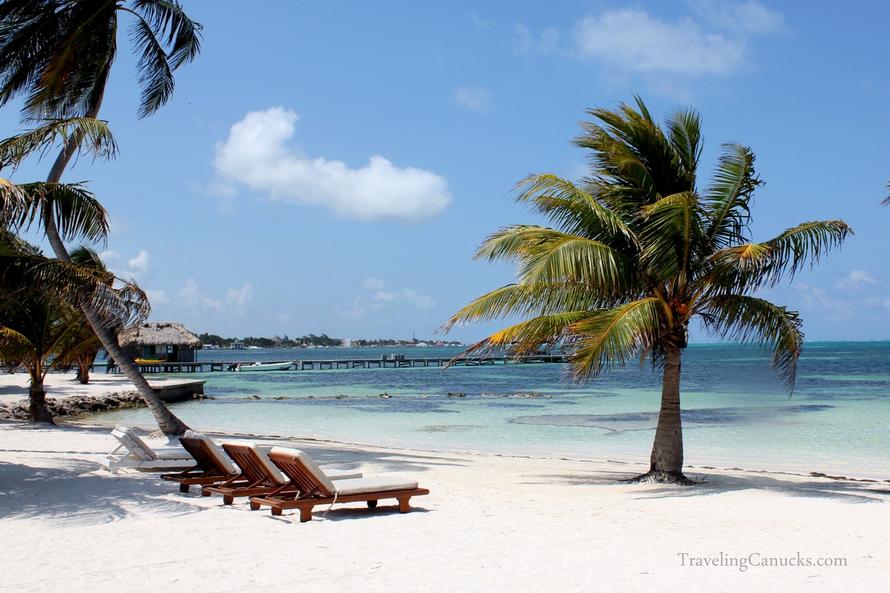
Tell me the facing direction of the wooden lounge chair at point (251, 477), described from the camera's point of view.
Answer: facing away from the viewer and to the right of the viewer

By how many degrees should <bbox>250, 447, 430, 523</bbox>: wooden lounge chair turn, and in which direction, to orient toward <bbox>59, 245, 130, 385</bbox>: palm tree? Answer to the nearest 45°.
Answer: approximately 90° to its left

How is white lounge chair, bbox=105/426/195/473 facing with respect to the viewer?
to the viewer's right

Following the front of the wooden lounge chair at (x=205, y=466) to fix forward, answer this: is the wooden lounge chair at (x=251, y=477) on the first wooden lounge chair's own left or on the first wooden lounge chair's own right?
on the first wooden lounge chair's own right

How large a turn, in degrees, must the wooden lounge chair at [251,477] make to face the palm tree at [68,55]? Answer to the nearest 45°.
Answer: approximately 90° to its left

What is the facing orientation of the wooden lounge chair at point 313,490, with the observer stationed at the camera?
facing away from the viewer and to the right of the viewer

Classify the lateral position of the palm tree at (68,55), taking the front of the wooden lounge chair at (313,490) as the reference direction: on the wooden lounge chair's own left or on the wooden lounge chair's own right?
on the wooden lounge chair's own left

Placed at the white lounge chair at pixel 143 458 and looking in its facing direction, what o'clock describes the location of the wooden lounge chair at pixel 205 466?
the wooden lounge chair at pixel 205 466 is roughly at 2 o'clock from the white lounge chair at pixel 143 458.

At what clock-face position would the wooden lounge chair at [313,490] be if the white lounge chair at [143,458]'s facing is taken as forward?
the wooden lounge chair at [313,490] is roughly at 2 o'clock from the white lounge chair at [143,458].

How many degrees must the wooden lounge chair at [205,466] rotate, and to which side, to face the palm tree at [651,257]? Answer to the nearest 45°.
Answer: approximately 45° to its right
